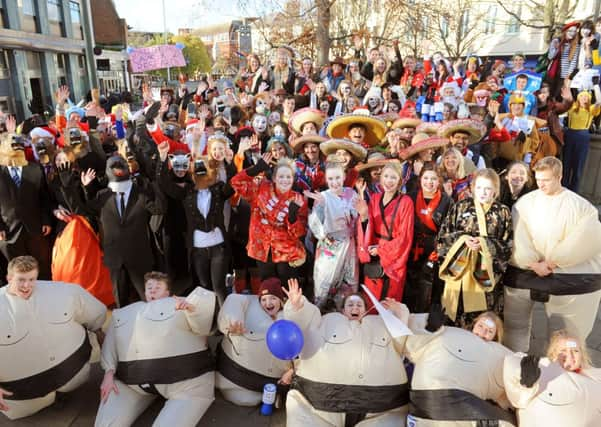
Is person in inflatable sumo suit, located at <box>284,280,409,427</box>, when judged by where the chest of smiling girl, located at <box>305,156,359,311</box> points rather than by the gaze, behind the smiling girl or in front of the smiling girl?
in front

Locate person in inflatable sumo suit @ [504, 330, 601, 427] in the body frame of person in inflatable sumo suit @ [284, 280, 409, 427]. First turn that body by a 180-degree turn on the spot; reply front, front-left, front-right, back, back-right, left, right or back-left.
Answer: right

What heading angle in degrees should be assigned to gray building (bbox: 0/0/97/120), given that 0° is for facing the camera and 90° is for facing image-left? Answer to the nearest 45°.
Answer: approximately 315°

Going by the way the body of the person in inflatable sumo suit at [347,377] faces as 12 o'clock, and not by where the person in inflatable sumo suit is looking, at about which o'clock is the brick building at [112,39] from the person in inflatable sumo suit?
The brick building is roughly at 5 o'clock from the person in inflatable sumo suit.

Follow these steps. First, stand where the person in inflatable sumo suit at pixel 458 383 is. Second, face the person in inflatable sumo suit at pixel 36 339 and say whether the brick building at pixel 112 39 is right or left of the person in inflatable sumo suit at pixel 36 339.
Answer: right

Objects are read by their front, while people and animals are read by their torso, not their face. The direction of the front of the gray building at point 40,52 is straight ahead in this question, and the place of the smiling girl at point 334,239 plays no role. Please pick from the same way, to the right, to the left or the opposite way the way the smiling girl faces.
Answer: to the right

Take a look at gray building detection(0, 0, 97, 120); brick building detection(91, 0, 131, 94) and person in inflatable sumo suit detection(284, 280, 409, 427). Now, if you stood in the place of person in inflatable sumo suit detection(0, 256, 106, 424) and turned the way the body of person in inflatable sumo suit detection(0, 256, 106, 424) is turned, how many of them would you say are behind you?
2

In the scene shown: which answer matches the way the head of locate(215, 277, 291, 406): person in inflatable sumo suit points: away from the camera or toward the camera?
toward the camera

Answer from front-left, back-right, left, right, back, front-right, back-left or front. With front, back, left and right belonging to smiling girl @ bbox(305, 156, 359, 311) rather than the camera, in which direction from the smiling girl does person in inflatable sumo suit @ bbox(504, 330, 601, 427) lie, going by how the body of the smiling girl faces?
front-left

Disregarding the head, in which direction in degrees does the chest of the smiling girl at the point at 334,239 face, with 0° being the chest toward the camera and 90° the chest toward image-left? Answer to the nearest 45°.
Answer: approximately 0°

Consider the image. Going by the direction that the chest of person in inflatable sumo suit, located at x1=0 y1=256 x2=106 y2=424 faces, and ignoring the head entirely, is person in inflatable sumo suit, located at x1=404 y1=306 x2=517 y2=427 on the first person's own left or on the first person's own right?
on the first person's own left

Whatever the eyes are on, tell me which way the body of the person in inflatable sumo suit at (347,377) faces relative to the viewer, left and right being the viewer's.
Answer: facing the viewer

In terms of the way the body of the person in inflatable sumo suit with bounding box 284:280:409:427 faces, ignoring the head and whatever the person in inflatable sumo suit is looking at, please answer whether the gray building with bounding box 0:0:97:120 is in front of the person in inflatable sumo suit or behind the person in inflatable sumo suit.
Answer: behind

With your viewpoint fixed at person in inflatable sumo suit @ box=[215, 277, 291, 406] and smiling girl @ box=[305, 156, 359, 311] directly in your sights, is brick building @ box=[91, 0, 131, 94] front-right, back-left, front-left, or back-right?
front-left

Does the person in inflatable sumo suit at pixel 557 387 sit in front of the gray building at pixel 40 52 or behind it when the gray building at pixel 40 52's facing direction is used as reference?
in front

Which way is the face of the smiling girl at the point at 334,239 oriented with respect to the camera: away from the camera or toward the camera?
toward the camera

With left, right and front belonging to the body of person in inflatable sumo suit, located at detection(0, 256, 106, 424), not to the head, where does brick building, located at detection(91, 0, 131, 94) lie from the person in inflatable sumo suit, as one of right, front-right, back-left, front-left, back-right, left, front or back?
back
